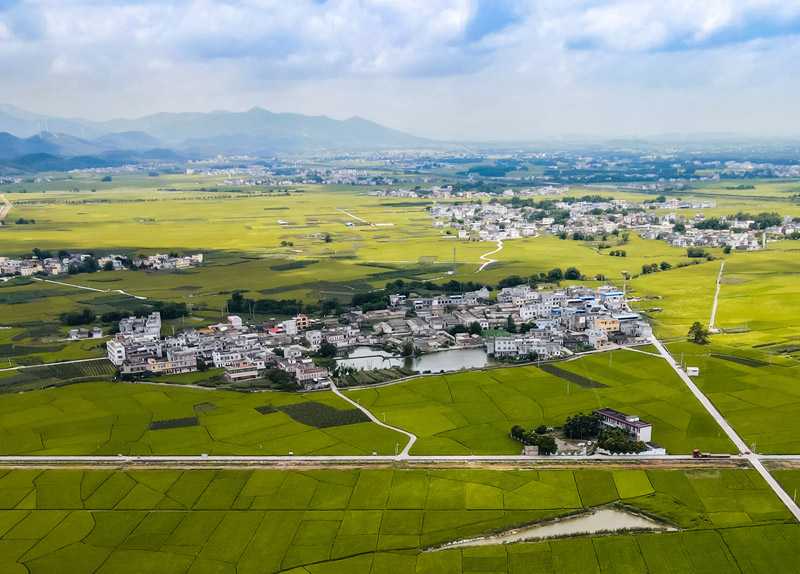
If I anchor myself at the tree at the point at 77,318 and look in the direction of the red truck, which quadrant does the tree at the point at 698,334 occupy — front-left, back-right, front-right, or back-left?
front-left

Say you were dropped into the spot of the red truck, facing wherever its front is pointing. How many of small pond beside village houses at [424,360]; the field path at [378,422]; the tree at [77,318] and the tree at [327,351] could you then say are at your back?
0

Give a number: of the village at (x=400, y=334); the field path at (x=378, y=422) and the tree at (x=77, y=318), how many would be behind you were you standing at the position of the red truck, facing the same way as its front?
0

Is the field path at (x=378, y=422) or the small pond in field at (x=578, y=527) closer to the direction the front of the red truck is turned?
the field path

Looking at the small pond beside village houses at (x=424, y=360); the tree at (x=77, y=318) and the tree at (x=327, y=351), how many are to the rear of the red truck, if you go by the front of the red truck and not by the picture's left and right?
0

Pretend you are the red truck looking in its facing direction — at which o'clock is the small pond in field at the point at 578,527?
The small pond in field is roughly at 10 o'clock from the red truck.

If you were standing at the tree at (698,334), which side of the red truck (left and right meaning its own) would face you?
right

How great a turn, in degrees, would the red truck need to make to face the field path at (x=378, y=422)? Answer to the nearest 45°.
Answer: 0° — it already faces it

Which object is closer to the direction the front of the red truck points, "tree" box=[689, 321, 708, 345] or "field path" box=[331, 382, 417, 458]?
the field path

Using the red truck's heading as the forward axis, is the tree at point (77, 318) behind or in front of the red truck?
in front

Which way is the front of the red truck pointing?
to the viewer's left

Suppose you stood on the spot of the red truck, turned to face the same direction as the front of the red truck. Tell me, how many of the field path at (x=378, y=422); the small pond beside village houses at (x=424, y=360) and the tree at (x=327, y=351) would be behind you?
0

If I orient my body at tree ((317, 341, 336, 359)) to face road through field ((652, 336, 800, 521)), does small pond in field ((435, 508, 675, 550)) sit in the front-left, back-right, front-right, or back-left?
front-right
